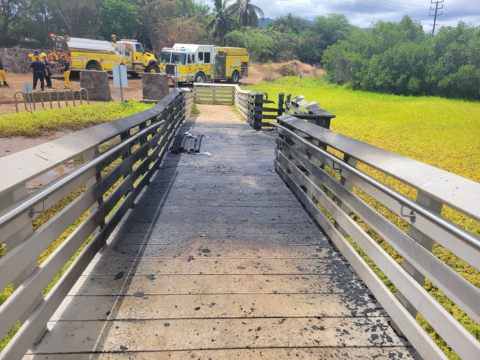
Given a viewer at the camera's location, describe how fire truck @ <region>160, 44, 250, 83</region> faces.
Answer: facing the viewer and to the left of the viewer

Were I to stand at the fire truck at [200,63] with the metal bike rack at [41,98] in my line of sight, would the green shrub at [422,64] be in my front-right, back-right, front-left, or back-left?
back-left

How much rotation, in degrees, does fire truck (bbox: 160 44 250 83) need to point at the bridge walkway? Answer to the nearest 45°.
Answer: approximately 45° to its left

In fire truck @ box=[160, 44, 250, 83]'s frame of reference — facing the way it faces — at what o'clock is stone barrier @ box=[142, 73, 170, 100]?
The stone barrier is roughly at 11 o'clock from the fire truck.

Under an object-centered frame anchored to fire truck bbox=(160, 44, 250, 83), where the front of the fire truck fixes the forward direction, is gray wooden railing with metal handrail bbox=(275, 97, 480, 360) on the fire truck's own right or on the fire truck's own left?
on the fire truck's own left

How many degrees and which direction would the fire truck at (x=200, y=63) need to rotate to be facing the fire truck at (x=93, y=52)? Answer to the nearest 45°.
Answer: approximately 45° to its right

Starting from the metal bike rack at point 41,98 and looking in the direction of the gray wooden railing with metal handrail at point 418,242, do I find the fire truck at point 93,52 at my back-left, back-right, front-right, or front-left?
back-left

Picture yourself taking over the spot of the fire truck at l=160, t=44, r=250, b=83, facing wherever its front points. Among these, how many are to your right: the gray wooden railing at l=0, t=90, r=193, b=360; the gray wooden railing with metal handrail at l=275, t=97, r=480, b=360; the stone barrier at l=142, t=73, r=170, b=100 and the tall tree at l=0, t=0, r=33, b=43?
1

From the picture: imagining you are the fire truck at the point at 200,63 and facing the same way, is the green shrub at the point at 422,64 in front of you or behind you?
behind

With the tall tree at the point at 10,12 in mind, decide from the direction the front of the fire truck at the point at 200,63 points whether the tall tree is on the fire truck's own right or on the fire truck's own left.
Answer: on the fire truck's own right

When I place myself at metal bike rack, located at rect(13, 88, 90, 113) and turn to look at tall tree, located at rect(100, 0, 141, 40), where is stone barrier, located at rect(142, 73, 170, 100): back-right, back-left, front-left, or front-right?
front-right
